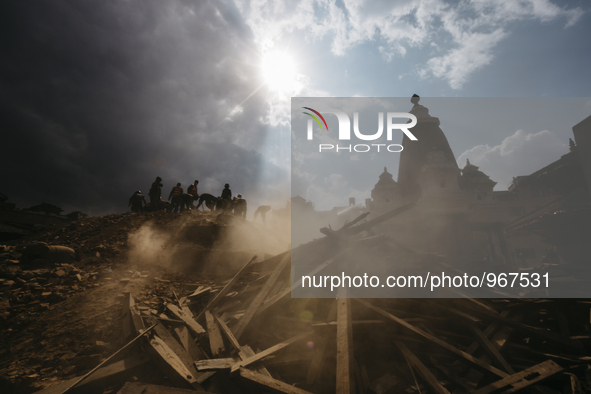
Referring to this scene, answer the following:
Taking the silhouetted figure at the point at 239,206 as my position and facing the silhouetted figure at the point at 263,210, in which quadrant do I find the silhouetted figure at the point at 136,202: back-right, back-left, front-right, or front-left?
back-left
